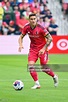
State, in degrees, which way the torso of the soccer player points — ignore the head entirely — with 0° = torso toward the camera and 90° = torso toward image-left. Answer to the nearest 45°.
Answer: approximately 45°
